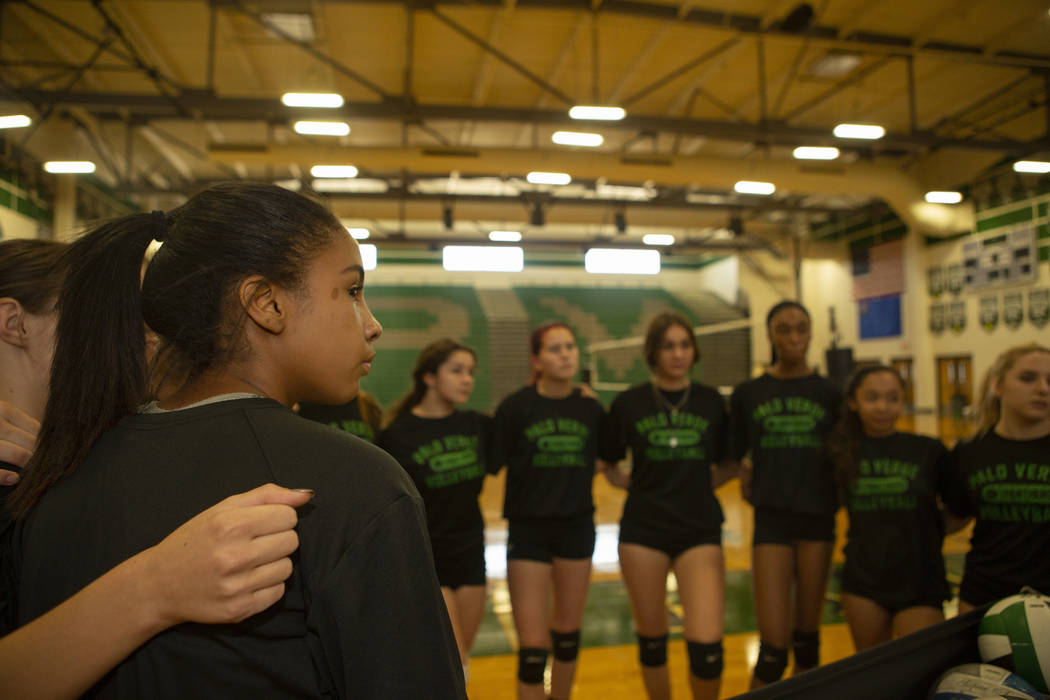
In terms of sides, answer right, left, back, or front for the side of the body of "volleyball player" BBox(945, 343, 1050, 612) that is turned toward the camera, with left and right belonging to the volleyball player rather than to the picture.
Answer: front

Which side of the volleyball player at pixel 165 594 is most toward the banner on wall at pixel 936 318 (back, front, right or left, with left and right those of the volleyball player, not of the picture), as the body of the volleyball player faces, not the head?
front

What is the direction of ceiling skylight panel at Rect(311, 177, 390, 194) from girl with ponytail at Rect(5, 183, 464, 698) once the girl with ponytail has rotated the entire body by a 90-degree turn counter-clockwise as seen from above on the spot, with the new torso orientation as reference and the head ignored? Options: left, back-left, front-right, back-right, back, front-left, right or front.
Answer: front-right

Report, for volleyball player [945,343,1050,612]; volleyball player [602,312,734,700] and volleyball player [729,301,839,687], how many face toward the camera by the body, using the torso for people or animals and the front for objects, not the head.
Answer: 3

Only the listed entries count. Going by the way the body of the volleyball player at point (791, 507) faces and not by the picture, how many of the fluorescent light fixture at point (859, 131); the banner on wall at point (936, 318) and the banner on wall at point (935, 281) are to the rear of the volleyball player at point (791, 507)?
3

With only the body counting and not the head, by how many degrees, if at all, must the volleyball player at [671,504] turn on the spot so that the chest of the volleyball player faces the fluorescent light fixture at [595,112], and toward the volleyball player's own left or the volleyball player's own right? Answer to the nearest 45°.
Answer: approximately 180°

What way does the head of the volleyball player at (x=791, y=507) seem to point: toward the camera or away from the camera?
toward the camera

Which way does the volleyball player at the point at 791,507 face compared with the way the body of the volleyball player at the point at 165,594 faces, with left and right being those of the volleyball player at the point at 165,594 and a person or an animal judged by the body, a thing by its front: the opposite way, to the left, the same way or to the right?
the opposite way

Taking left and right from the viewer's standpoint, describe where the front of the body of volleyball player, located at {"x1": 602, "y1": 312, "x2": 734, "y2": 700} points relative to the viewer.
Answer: facing the viewer

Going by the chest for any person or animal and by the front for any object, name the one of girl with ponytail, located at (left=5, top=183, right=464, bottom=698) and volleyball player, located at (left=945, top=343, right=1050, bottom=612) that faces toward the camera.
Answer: the volleyball player

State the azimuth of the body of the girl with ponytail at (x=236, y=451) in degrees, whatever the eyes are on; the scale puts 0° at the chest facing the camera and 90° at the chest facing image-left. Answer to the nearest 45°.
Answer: approximately 225°

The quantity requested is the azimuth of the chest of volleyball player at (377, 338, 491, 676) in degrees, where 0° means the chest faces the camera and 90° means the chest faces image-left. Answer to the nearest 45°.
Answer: approximately 315°

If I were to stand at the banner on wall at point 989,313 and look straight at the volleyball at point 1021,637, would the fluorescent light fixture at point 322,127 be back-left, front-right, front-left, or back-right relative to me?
front-right

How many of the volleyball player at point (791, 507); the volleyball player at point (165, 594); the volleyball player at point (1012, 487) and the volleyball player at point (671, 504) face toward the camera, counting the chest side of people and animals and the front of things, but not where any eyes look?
3

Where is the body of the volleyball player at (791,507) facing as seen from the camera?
toward the camera

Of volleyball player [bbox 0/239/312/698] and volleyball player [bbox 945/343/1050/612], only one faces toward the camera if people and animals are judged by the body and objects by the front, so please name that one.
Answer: volleyball player [bbox 945/343/1050/612]
